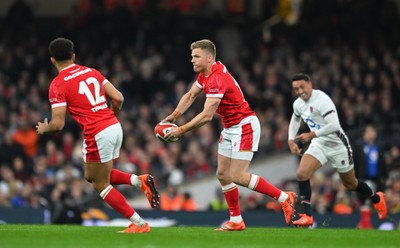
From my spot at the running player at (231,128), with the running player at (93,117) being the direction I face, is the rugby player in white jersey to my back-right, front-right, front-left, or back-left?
back-right

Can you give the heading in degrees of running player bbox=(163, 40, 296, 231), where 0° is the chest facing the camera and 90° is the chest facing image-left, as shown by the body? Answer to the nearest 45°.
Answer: approximately 90°

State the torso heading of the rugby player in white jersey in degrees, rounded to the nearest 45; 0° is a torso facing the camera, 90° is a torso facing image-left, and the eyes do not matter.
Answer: approximately 45°

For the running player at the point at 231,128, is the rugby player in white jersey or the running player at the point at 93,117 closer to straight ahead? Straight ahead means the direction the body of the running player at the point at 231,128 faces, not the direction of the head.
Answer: the running player

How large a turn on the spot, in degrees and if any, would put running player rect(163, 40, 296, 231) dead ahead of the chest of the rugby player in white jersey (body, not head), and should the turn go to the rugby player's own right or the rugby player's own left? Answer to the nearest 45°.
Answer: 0° — they already face them

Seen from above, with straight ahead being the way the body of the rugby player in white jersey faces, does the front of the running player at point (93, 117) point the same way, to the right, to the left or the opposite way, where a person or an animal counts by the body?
to the right

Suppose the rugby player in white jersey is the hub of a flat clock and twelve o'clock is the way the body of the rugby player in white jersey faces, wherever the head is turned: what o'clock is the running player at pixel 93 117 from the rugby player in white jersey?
The running player is roughly at 12 o'clock from the rugby player in white jersey.

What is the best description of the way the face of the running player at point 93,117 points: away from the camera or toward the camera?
away from the camera

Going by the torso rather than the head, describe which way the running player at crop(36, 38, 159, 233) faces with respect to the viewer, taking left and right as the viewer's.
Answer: facing away from the viewer and to the left of the viewer
